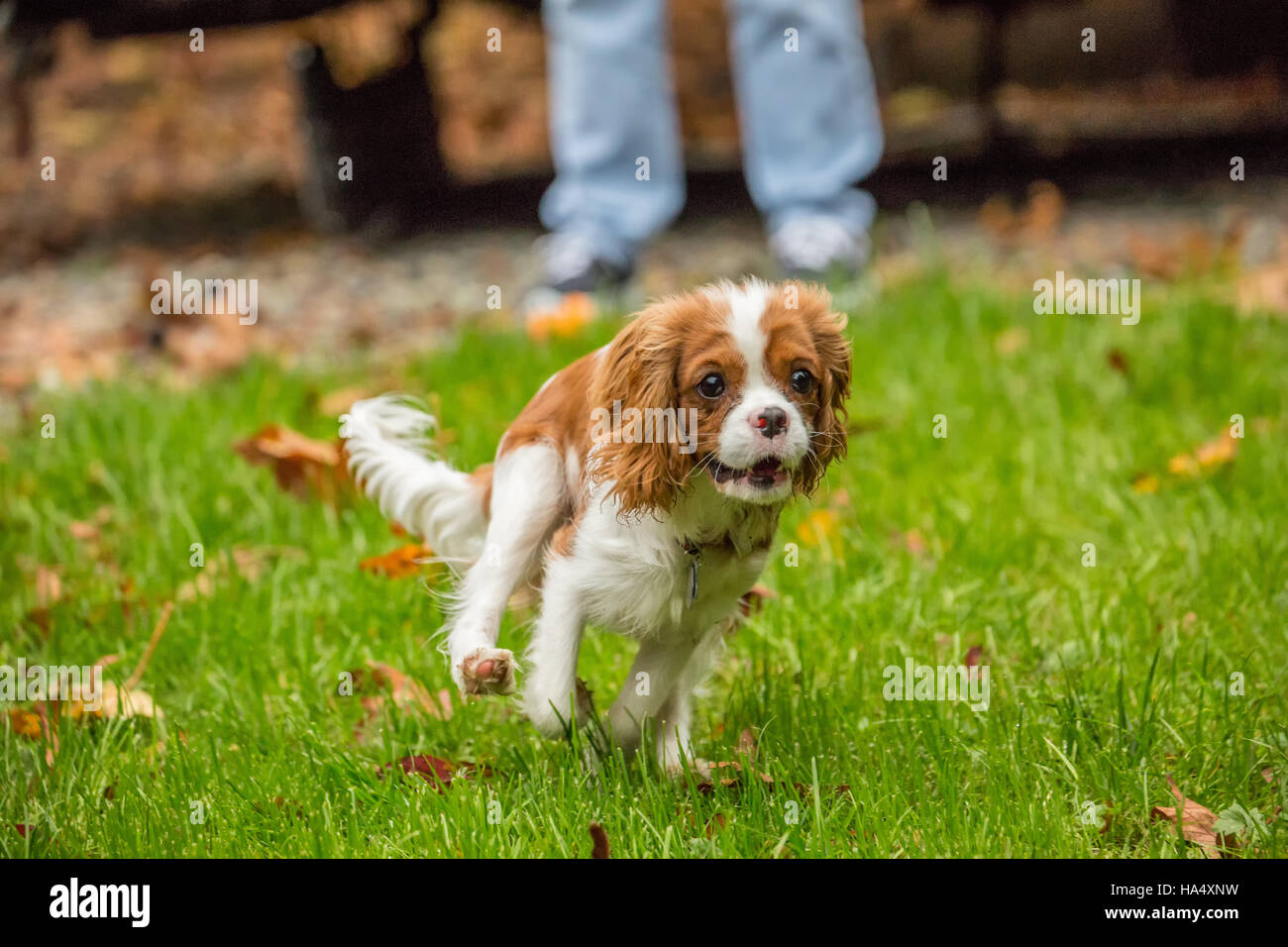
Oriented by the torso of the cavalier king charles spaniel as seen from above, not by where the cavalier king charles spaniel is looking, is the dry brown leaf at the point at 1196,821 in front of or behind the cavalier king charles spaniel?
in front

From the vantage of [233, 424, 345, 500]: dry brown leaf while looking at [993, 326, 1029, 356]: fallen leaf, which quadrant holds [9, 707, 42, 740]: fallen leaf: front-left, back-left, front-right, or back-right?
back-right

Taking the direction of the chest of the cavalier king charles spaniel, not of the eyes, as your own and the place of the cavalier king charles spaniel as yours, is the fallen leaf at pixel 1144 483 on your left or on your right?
on your left

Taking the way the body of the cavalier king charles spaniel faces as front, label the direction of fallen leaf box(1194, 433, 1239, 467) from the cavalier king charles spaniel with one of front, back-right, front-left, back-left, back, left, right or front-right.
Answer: left

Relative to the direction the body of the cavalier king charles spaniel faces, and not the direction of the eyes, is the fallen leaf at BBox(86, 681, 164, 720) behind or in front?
behind

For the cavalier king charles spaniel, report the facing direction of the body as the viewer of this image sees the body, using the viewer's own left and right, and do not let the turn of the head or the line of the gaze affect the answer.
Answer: facing the viewer and to the right of the viewer

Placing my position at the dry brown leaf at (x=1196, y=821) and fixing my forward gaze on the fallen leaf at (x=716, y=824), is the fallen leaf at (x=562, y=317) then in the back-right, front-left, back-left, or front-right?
front-right

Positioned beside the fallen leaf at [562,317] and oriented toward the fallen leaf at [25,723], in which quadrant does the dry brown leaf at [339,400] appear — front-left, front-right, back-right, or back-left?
front-right

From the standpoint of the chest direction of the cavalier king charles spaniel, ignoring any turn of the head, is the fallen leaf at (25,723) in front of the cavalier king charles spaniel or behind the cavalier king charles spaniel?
behind

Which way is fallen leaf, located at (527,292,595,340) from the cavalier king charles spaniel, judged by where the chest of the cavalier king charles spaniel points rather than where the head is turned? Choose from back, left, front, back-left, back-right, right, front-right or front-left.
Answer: back-left

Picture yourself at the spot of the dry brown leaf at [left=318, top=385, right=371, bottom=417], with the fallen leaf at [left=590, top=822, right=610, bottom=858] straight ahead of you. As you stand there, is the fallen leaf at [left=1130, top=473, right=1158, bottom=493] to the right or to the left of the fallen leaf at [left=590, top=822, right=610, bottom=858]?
left
